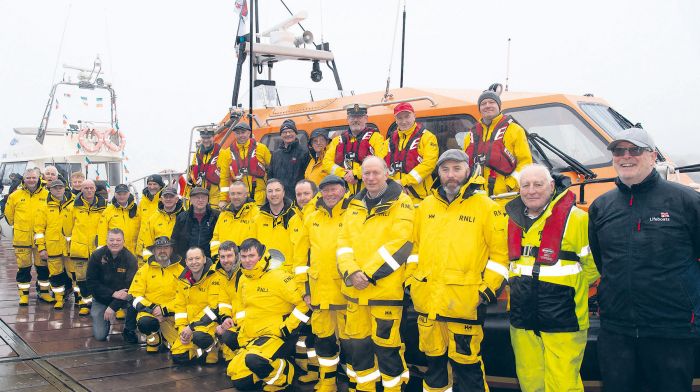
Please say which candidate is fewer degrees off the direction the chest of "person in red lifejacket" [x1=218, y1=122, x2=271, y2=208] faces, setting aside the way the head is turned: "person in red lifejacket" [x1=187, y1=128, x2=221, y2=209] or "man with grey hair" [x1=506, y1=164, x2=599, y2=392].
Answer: the man with grey hair

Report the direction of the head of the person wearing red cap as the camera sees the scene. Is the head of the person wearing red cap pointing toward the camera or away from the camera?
toward the camera

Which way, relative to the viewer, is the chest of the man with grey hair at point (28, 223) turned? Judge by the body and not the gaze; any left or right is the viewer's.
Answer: facing the viewer and to the right of the viewer

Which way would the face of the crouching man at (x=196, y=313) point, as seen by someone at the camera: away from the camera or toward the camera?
toward the camera

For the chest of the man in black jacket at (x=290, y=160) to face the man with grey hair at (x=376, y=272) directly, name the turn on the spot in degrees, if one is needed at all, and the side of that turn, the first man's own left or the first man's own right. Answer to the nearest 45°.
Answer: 0° — they already face them

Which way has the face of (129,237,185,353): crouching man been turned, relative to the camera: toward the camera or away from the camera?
toward the camera

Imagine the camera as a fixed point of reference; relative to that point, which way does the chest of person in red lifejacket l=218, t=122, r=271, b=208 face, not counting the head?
toward the camera

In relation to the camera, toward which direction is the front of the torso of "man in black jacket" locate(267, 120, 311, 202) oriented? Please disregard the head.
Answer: toward the camera

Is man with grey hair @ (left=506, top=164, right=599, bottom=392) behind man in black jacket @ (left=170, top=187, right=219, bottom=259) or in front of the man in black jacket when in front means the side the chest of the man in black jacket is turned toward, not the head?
in front

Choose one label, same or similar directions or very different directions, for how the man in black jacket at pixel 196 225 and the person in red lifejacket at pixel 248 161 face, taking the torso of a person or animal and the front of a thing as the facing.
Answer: same or similar directions

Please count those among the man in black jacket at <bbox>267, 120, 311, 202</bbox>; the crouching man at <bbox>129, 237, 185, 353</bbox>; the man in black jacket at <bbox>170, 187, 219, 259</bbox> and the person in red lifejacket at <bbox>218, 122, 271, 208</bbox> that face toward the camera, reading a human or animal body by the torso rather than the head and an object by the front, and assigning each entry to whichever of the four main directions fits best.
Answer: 4
